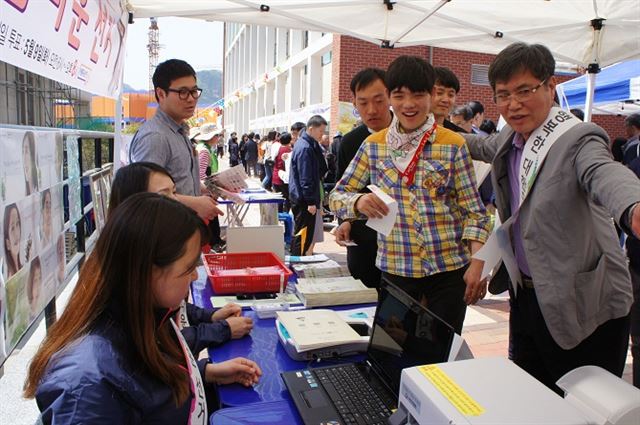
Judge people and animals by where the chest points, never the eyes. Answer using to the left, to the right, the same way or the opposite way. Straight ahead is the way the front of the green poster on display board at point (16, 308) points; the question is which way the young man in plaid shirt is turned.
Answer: to the right

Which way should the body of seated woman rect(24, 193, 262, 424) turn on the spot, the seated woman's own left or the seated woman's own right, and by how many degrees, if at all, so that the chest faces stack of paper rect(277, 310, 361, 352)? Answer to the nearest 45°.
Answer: approximately 45° to the seated woman's own left

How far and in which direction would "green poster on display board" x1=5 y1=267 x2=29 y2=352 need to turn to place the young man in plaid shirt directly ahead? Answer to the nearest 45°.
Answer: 0° — it already faces them

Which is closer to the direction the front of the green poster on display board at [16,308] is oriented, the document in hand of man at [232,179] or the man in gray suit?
the man in gray suit

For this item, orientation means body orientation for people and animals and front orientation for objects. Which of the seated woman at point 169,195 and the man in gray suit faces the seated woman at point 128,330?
the man in gray suit

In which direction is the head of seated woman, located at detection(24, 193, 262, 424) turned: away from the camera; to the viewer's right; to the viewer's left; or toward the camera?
to the viewer's right

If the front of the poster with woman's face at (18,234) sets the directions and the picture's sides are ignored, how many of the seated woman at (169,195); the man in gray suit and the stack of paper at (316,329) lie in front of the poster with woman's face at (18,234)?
3

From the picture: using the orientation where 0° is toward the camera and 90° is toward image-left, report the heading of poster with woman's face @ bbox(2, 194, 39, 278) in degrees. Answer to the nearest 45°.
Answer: approximately 315°

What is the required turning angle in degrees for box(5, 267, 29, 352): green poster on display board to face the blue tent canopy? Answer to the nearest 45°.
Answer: approximately 45° to its left

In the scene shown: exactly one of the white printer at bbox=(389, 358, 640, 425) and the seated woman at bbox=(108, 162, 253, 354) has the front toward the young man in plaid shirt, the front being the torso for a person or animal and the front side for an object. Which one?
the seated woman

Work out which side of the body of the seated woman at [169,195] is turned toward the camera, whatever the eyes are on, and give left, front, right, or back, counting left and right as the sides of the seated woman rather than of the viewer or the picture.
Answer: right
